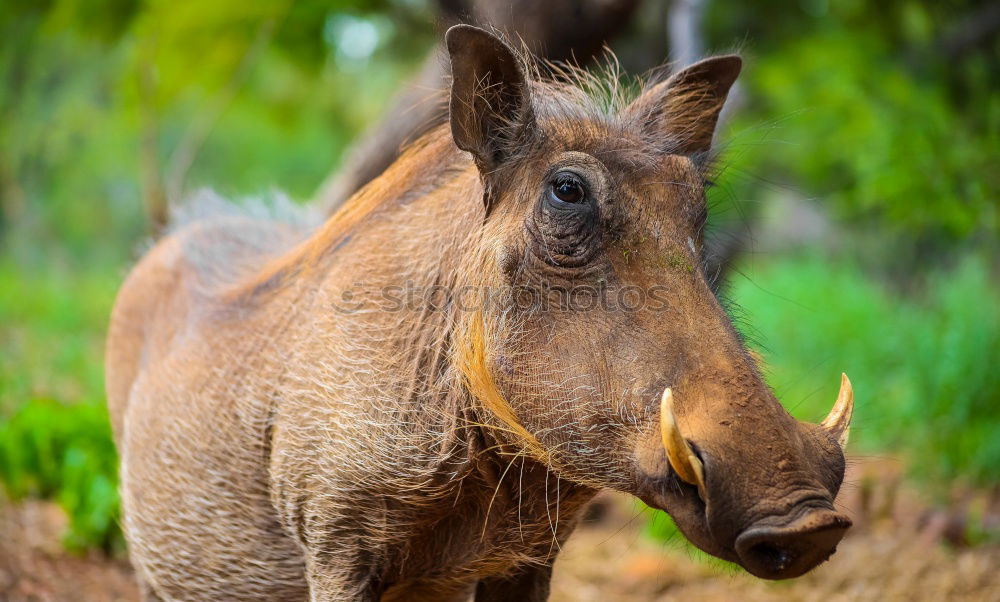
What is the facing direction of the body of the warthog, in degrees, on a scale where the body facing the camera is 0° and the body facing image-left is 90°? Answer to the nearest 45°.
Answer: approximately 315°

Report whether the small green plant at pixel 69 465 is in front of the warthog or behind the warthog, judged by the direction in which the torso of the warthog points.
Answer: behind
